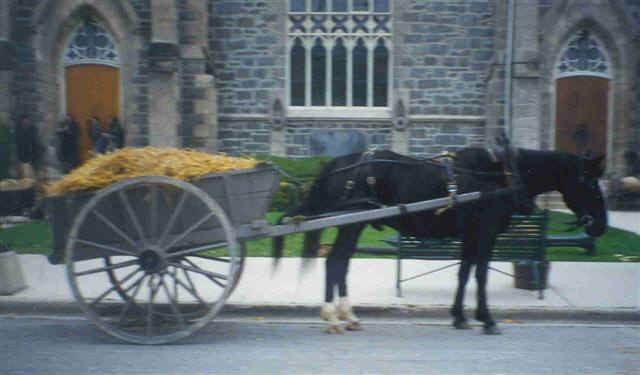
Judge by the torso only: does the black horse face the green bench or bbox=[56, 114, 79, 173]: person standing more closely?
the green bench

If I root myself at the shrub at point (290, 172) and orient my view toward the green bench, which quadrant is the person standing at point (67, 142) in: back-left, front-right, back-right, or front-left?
back-right

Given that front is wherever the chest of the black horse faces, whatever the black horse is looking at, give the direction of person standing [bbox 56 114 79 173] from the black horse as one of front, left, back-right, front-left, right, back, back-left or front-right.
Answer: back-left

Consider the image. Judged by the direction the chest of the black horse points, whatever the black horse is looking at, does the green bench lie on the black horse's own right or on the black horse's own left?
on the black horse's own left

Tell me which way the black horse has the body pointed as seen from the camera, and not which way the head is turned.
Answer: to the viewer's right

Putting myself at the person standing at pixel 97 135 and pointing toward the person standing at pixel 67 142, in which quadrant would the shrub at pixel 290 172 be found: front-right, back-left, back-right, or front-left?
back-left

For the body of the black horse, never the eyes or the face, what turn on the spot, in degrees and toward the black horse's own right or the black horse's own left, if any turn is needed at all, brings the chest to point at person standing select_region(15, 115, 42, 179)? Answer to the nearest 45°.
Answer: approximately 135° to the black horse's own left

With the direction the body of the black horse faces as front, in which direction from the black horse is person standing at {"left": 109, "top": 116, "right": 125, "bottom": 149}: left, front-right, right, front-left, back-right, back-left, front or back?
back-left
